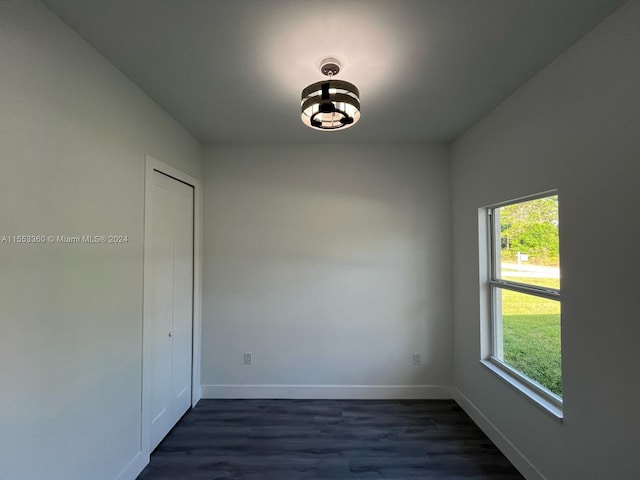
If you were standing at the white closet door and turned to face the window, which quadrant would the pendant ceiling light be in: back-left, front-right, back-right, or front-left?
front-right

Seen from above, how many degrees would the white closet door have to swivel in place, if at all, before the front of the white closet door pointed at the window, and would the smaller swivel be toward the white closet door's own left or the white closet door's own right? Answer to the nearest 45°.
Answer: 0° — it already faces it

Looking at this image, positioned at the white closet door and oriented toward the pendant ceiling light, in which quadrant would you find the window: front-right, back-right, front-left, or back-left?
front-left

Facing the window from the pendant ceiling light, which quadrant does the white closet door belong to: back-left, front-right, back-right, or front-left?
back-left

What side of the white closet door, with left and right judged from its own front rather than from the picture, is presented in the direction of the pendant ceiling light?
front

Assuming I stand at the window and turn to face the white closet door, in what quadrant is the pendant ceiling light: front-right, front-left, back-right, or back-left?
front-left
